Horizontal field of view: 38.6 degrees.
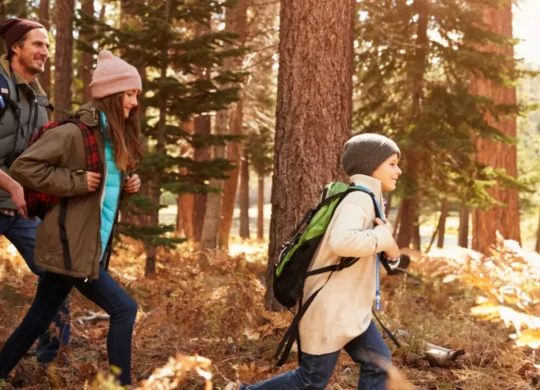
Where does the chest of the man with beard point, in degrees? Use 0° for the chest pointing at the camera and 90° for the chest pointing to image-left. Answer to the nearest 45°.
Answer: approximately 315°

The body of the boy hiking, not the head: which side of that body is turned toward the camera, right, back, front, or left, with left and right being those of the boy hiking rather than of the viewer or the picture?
right

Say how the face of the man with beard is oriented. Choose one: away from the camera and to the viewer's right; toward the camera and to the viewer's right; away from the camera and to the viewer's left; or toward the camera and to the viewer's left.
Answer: toward the camera and to the viewer's right

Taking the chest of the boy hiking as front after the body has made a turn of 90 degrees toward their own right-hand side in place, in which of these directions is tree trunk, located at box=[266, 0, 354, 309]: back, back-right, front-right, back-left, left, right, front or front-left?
back

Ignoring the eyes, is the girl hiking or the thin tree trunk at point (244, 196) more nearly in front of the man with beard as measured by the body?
the girl hiking

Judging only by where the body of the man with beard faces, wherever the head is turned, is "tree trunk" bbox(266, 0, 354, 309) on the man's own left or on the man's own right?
on the man's own left

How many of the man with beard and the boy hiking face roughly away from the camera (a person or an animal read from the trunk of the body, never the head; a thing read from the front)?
0

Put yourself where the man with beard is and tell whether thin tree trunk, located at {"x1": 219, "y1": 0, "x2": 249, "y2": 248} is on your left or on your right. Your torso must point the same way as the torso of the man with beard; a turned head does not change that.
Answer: on your left

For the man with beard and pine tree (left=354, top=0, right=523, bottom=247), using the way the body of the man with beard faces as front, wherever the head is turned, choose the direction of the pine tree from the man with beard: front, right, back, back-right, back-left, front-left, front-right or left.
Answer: left

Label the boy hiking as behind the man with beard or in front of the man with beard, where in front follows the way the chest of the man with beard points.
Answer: in front

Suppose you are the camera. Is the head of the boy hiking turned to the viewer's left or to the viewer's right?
to the viewer's right

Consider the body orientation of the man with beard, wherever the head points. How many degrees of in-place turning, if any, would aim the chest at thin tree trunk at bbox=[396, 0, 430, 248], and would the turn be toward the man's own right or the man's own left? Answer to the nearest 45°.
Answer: approximately 90° to the man's own left

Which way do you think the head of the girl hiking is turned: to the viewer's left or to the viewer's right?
to the viewer's right
